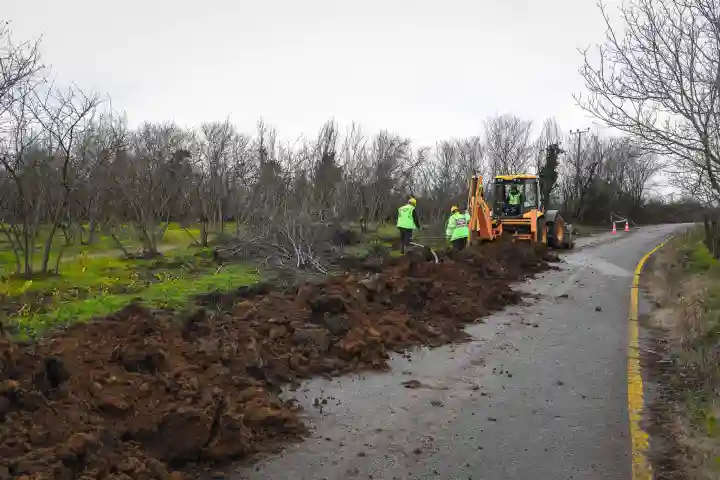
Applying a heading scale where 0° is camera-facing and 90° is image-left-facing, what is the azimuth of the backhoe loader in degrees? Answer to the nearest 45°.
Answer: approximately 225°

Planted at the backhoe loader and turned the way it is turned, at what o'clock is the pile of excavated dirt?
The pile of excavated dirt is roughly at 5 o'clock from the backhoe loader.

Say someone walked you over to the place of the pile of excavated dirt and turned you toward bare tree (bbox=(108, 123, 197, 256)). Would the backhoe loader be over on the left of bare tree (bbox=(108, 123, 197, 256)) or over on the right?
right

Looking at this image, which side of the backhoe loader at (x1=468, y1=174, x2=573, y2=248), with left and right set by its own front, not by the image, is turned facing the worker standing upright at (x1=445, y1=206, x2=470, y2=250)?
back

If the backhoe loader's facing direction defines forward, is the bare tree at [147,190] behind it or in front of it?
behind
